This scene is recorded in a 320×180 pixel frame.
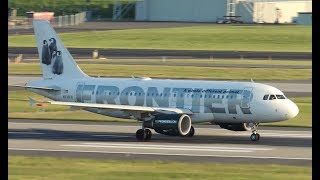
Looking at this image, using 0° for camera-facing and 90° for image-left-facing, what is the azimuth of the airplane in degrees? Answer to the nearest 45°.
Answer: approximately 315°
